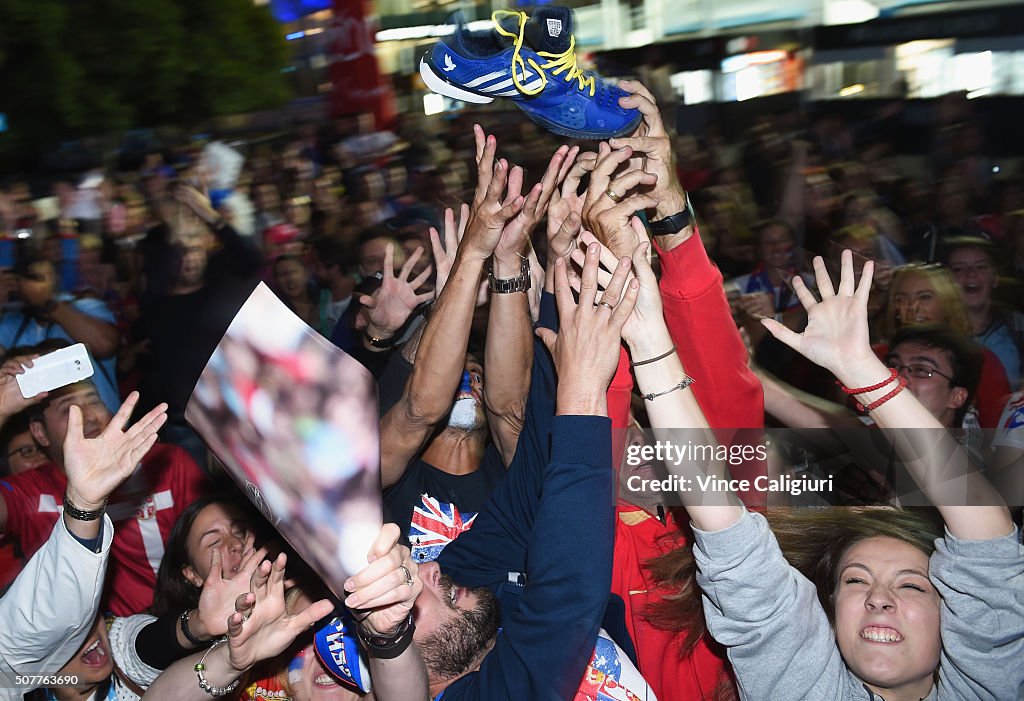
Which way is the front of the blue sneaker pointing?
to the viewer's right

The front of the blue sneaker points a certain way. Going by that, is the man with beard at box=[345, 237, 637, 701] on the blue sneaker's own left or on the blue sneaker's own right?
on the blue sneaker's own right
